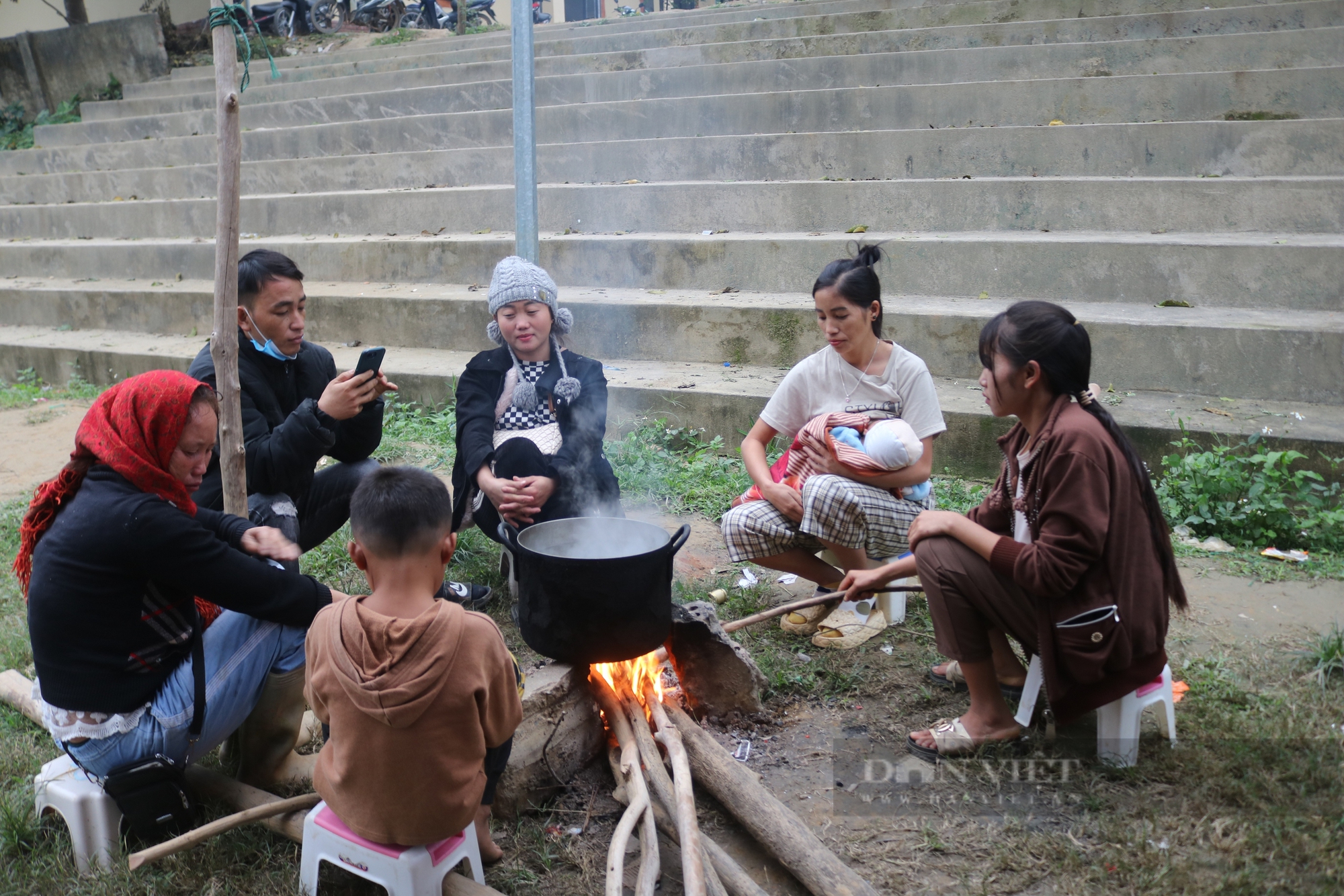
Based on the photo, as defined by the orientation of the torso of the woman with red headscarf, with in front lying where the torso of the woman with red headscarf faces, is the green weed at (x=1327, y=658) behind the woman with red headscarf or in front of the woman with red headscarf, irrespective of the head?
in front

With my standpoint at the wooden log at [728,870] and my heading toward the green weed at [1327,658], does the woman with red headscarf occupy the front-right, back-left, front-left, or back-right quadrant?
back-left

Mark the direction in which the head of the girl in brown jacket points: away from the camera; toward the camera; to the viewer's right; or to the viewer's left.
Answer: to the viewer's left

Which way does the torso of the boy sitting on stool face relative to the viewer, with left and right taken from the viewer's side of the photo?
facing away from the viewer

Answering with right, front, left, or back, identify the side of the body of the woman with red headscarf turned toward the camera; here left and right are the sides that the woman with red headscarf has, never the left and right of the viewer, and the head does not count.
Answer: right

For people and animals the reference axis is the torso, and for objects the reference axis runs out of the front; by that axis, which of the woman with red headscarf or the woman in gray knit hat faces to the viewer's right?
the woman with red headscarf

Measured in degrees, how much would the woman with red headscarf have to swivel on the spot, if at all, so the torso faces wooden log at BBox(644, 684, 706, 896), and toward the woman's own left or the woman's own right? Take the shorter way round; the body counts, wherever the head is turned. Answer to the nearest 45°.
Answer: approximately 45° to the woman's own right

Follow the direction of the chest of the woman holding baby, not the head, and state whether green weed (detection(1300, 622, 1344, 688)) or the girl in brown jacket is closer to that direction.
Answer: the girl in brown jacket

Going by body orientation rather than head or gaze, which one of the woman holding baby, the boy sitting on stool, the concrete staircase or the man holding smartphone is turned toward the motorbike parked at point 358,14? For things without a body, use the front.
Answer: the boy sitting on stool
